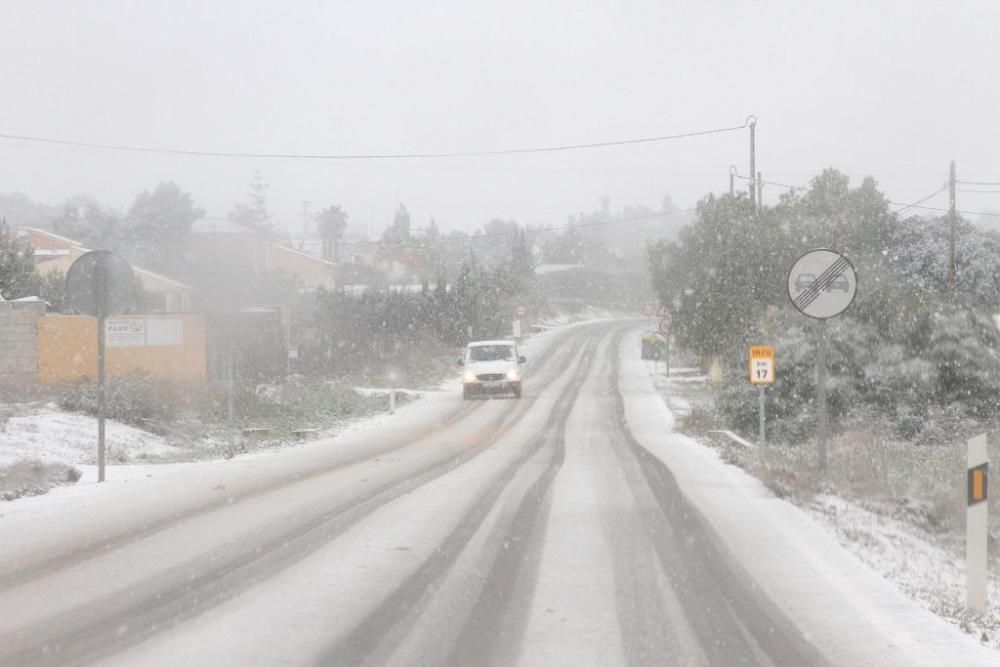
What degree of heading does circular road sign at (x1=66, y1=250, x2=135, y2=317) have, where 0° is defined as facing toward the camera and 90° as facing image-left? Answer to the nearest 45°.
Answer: approximately 180°

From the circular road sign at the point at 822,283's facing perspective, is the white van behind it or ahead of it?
behind

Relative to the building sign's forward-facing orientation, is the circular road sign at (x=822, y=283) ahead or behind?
ahead

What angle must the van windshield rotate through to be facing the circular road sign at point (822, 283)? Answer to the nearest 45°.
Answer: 0° — it already faces it

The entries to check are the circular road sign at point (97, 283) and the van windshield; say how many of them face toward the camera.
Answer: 1

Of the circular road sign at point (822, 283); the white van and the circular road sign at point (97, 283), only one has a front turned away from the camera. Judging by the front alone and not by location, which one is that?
the circular road sign at point (97, 283)

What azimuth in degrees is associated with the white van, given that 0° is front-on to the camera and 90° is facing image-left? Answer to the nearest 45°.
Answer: approximately 0°

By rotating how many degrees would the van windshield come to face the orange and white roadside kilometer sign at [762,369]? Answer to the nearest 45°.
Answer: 0° — it already faces it

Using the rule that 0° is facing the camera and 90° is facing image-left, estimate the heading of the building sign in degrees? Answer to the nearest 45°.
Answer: approximately 0°

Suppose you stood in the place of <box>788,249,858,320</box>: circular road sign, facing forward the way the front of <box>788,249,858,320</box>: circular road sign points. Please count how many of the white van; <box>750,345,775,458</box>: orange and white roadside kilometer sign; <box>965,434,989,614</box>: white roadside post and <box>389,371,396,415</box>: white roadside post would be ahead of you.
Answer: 1
